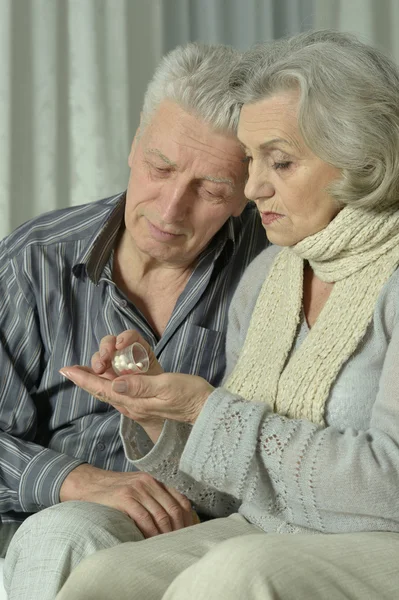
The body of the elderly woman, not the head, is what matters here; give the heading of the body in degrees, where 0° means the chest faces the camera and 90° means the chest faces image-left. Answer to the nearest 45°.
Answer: approximately 45°

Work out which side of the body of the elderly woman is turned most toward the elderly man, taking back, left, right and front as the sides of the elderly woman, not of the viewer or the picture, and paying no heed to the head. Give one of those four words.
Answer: right
